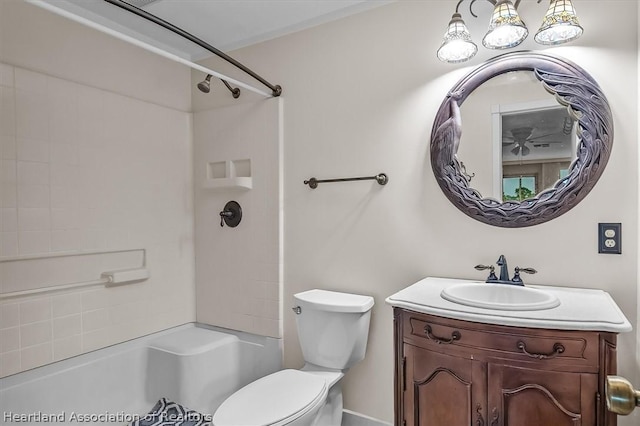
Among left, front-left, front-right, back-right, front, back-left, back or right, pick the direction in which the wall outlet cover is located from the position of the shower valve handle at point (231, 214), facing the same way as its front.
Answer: left

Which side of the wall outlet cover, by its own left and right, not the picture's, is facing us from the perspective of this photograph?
front

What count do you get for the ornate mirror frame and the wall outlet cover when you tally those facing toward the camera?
2

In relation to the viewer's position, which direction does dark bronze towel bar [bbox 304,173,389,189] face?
facing the viewer and to the left of the viewer

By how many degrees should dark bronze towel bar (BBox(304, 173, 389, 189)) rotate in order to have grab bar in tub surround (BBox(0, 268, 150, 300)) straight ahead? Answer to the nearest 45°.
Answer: approximately 45° to its right

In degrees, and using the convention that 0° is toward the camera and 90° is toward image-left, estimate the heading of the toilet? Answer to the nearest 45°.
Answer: approximately 45°

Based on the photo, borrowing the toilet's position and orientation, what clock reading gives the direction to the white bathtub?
The white bathtub is roughly at 2 o'clock from the toilet.

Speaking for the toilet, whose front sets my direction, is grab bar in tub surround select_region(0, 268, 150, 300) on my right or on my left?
on my right

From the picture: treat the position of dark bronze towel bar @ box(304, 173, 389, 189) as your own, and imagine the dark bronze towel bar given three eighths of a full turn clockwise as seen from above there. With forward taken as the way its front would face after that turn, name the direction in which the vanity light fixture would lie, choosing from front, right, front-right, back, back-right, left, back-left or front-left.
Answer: back-right

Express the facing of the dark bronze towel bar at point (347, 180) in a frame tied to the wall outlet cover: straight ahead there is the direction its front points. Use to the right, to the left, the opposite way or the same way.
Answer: the same way

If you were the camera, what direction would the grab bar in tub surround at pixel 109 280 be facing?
facing the viewer and to the right of the viewer

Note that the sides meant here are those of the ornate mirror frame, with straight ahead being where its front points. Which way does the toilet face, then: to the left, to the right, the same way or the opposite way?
the same way

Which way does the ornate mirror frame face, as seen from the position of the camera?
facing the viewer

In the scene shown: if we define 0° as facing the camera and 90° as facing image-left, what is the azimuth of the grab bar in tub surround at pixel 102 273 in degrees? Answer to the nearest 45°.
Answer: approximately 315°

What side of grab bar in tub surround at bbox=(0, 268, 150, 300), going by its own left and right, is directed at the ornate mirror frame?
front

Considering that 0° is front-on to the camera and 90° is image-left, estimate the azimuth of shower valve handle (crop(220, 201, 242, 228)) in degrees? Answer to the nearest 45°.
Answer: approximately 45°

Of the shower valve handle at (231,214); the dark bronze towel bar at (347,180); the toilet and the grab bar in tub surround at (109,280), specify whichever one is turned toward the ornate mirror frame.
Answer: the grab bar in tub surround

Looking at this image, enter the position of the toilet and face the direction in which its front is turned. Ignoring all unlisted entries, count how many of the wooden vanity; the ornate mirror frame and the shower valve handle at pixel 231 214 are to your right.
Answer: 1

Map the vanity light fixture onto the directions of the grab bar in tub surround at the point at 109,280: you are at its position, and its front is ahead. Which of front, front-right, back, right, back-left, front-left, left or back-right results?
front

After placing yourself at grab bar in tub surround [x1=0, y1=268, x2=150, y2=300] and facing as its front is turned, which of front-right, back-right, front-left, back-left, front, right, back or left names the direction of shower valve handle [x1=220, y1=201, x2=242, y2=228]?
front-left
